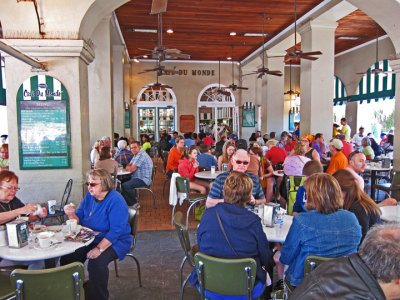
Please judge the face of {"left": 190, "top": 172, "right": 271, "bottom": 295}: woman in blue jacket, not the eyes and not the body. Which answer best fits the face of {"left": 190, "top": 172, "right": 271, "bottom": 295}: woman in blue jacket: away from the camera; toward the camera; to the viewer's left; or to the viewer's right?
away from the camera

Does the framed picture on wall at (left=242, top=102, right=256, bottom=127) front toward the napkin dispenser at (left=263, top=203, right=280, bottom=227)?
yes

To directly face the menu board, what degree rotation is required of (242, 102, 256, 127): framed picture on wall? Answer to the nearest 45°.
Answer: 0° — it already faces it

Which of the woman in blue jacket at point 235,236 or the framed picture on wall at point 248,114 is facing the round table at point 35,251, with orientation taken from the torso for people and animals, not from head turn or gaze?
the framed picture on wall

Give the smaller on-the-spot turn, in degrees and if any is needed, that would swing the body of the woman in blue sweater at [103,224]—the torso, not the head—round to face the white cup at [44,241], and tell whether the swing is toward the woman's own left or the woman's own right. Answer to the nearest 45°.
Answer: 0° — they already face it

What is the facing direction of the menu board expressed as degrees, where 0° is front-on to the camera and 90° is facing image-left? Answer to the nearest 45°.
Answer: approximately 0°

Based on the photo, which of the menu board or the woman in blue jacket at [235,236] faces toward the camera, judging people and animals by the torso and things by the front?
the menu board

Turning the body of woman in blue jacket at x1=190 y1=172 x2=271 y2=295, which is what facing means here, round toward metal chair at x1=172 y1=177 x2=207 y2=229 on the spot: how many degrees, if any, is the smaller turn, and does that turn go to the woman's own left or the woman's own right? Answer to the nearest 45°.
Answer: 0° — they already face it

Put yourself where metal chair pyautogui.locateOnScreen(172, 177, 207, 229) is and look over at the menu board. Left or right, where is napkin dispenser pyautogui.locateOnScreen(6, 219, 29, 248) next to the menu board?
left

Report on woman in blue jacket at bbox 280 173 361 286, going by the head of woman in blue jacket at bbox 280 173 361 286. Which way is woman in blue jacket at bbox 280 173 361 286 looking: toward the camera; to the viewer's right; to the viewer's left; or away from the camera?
away from the camera

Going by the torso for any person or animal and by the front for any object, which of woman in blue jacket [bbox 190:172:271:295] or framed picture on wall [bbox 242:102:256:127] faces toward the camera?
the framed picture on wall

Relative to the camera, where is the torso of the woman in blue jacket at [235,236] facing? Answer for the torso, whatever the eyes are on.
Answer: away from the camera

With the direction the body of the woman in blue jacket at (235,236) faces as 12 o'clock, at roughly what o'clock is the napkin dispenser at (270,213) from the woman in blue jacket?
The napkin dispenser is roughly at 1 o'clock from the woman in blue jacket.

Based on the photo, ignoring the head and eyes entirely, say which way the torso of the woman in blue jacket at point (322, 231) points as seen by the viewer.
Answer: away from the camera
